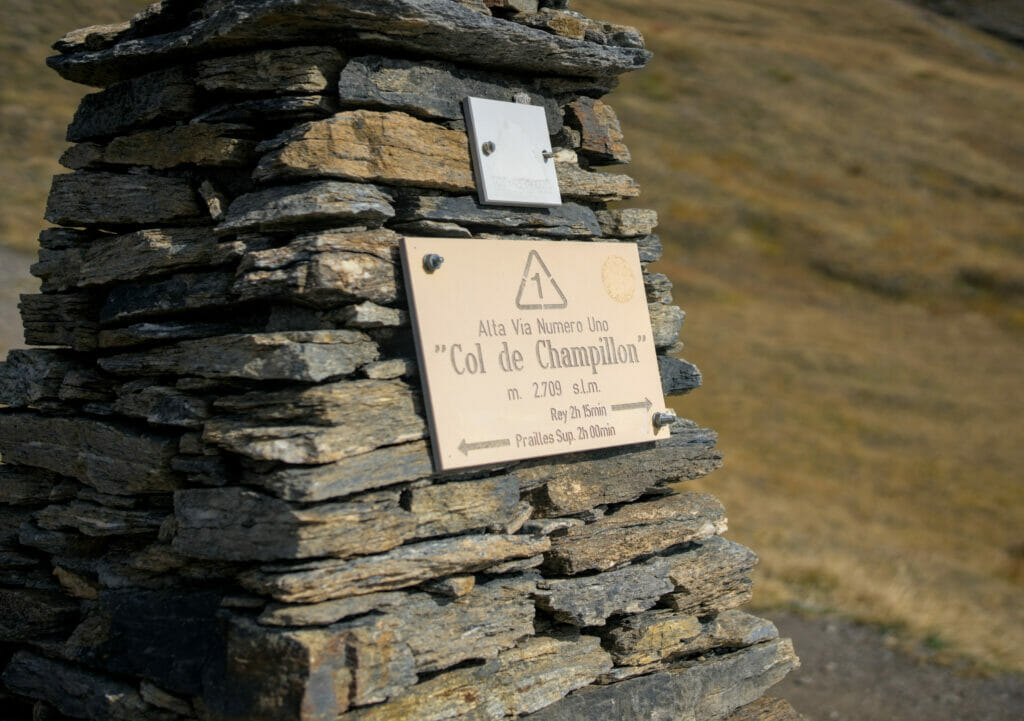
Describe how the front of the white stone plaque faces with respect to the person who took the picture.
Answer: facing the viewer and to the right of the viewer

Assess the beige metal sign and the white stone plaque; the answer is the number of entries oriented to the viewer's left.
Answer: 0
